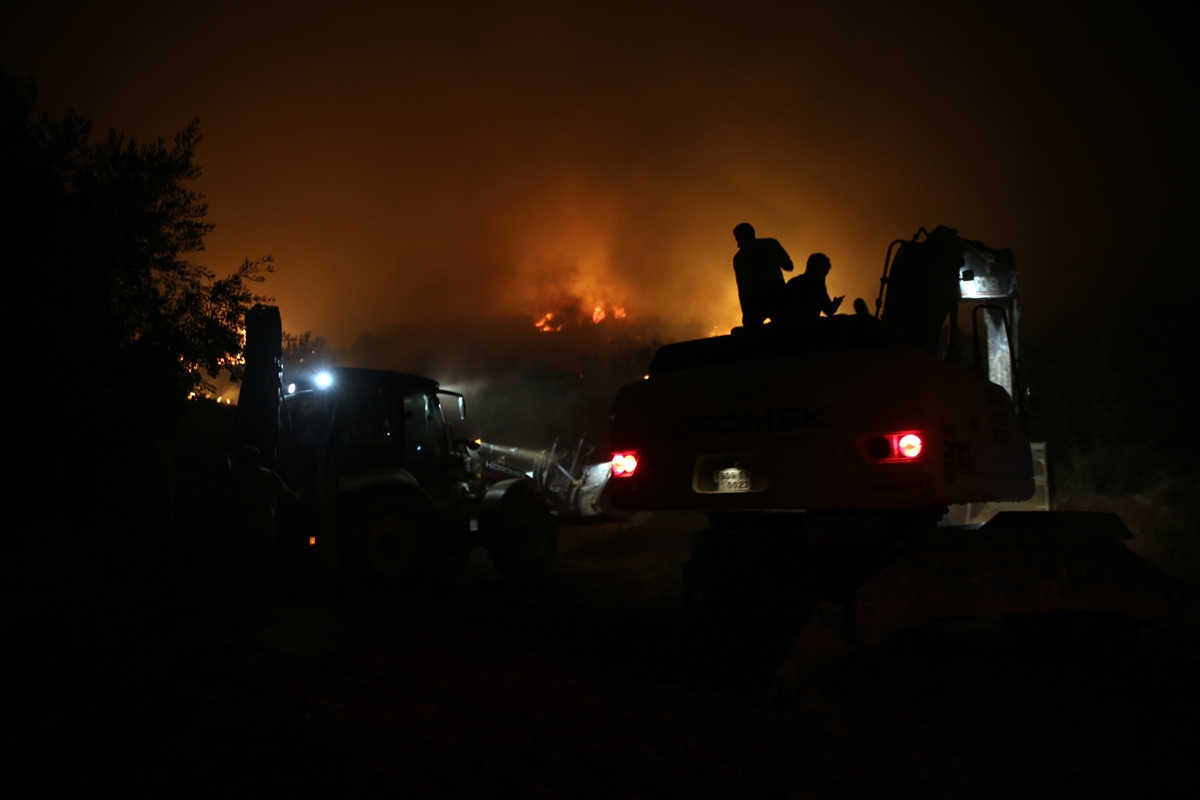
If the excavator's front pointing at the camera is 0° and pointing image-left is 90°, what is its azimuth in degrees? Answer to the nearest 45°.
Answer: approximately 225°

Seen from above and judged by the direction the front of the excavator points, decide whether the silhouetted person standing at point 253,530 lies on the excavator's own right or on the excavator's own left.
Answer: on the excavator's own left

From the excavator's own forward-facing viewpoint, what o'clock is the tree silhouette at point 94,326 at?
The tree silhouette is roughly at 8 o'clock from the excavator.
